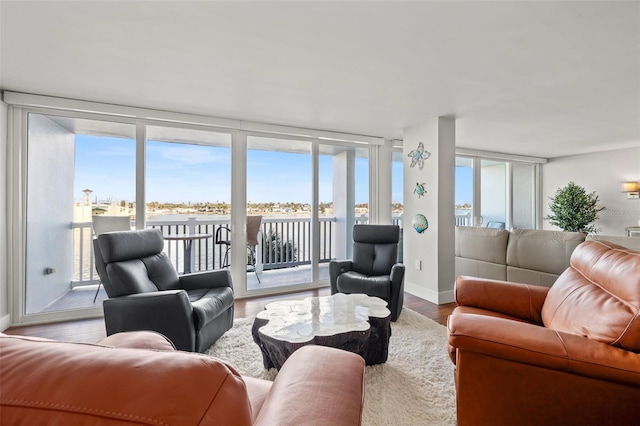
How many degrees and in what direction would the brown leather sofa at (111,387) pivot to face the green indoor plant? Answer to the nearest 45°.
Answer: approximately 45° to its right

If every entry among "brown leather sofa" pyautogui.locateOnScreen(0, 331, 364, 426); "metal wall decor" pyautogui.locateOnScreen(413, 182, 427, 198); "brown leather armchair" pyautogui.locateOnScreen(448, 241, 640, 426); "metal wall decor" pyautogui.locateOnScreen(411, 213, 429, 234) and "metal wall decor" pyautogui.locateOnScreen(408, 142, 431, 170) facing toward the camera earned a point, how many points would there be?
3

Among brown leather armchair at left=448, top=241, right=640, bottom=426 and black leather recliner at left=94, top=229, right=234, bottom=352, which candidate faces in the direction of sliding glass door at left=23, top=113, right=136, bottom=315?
the brown leather armchair

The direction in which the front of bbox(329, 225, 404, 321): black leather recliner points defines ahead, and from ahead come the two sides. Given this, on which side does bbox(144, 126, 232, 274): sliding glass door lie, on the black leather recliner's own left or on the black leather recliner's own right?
on the black leather recliner's own right

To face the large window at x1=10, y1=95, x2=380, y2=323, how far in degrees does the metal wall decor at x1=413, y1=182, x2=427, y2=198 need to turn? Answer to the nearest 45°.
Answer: approximately 90° to its right

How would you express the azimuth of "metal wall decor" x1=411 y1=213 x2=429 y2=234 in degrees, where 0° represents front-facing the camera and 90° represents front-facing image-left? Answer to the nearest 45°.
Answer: approximately 0°

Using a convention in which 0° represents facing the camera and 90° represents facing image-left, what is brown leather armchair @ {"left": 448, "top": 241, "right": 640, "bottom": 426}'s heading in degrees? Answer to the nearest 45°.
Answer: approximately 90°

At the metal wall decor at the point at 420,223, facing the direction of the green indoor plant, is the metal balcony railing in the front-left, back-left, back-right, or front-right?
back-left

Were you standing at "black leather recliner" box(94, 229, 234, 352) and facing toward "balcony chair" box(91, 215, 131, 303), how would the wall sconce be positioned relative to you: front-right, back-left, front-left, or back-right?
back-right

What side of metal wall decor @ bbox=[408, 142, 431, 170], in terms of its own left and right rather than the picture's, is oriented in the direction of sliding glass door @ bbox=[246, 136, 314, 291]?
right

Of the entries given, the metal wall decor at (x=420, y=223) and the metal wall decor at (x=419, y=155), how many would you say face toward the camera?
2

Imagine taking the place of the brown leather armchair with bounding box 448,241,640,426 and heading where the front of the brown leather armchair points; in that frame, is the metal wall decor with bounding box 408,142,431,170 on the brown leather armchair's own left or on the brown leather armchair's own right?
on the brown leather armchair's own right
